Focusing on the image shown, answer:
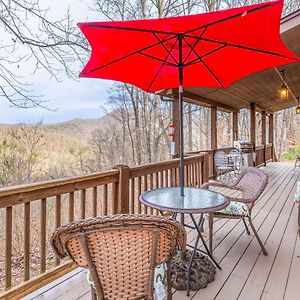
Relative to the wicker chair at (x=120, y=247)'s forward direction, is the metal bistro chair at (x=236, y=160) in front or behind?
in front

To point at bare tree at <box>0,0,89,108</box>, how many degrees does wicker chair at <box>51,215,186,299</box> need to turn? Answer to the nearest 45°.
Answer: approximately 45° to its left

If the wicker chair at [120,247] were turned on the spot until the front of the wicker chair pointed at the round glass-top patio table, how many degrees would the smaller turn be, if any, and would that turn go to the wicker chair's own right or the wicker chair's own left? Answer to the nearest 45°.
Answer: approximately 45° to the wicker chair's own right

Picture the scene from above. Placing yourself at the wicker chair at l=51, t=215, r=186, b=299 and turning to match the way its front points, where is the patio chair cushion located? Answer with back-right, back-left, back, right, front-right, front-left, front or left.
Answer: front-right

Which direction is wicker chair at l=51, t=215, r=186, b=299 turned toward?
away from the camera

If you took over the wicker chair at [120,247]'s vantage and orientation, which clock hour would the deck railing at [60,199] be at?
The deck railing is roughly at 11 o'clock from the wicker chair.

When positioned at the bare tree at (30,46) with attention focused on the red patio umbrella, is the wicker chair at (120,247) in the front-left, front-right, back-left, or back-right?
front-right
